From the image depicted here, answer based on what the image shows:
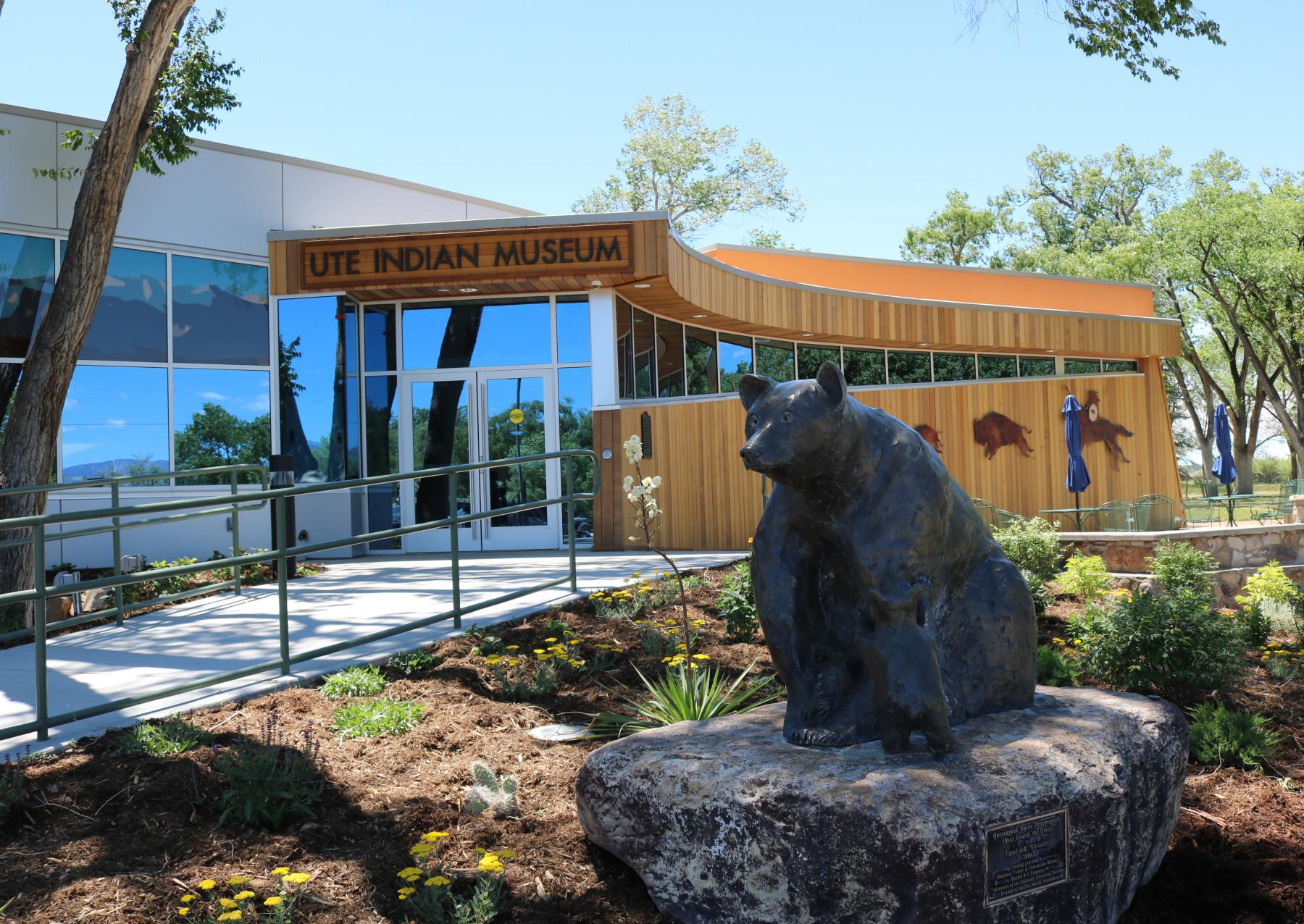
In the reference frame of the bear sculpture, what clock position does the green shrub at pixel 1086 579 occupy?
The green shrub is roughly at 5 o'clock from the bear sculpture.

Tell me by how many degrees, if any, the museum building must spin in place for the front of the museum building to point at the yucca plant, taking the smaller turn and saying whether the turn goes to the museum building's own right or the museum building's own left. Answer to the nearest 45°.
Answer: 0° — it already faces it

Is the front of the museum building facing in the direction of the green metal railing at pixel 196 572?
yes

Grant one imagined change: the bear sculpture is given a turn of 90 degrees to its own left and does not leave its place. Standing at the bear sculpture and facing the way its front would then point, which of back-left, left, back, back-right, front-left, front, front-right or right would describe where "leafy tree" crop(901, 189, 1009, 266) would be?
back-left

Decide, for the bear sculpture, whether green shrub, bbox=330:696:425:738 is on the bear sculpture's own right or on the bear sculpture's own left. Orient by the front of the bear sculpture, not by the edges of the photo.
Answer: on the bear sculpture's own right

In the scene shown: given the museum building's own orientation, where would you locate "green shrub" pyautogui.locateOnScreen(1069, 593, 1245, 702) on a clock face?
The green shrub is roughly at 11 o'clock from the museum building.

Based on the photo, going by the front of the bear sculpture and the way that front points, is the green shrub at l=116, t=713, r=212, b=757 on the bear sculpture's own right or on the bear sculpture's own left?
on the bear sculpture's own right

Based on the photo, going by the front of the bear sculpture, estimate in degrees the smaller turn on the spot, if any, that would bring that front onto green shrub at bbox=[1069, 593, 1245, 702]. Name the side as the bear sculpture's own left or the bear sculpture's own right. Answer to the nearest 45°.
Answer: approximately 180°

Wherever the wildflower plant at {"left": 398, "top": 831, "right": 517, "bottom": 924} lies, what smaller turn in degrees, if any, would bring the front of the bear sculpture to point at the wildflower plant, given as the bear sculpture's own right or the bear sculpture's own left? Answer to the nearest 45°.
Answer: approximately 45° to the bear sculpture's own right

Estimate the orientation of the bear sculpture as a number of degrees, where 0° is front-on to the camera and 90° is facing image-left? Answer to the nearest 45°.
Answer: approximately 45°

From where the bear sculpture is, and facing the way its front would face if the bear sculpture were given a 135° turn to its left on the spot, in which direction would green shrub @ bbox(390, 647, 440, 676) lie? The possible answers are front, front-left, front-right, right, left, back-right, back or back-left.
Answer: back-left

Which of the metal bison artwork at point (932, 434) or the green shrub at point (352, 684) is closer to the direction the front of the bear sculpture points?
the green shrub
